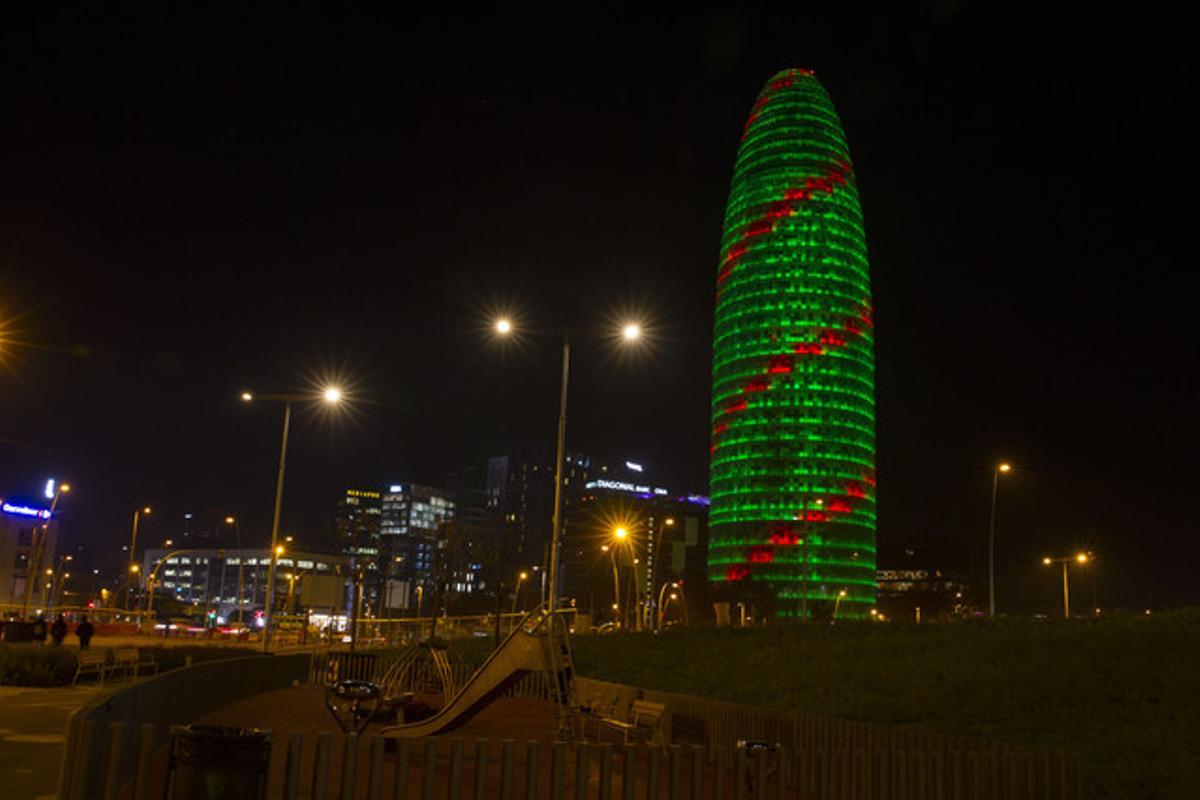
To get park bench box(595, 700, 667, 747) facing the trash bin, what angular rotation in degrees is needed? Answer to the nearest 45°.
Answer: approximately 45° to its left

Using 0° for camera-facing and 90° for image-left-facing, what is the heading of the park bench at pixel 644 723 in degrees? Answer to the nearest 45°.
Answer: approximately 45°

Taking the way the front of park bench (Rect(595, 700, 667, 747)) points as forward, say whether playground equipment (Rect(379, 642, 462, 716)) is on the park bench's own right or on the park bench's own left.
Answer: on the park bench's own right

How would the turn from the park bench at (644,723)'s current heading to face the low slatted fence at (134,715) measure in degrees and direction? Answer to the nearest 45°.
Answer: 0° — it already faces it

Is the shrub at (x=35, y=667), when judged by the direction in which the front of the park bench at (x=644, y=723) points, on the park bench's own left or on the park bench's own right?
on the park bench's own right

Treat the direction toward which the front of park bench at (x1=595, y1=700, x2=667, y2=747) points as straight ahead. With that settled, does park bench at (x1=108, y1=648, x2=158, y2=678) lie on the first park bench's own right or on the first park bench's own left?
on the first park bench's own right

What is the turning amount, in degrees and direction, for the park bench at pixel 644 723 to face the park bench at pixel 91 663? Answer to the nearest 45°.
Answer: approximately 90° to its right
